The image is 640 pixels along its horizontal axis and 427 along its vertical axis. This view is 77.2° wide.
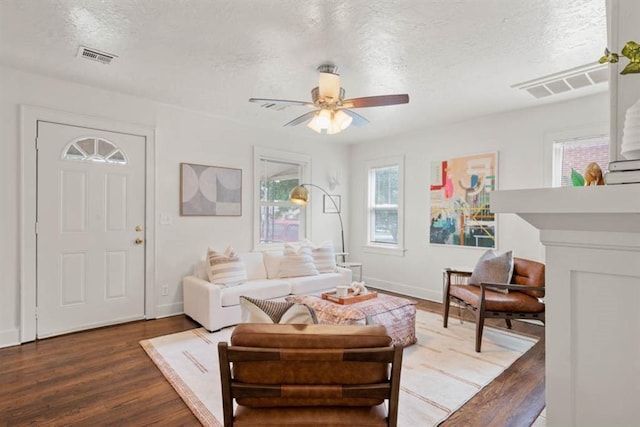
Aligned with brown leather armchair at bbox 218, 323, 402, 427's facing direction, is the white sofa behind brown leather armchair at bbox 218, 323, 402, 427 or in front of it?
in front

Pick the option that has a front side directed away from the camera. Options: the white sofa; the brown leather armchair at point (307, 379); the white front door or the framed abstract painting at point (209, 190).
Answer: the brown leather armchair

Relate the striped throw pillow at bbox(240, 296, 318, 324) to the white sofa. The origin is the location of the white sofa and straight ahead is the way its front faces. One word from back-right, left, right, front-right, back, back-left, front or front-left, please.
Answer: front-right

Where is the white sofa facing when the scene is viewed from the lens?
facing the viewer and to the right of the viewer

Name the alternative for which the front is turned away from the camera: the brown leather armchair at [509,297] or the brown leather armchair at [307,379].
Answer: the brown leather armchair at [307,379]

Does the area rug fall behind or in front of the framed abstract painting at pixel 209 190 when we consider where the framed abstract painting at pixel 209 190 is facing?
in front

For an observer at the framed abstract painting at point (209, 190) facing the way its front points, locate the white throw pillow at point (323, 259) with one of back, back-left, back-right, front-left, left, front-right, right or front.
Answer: front-left

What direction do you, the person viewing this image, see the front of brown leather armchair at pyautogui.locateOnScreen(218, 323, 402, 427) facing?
facing away from the viewer

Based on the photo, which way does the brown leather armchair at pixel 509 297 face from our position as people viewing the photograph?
facing the viewer and to the left of the viewer

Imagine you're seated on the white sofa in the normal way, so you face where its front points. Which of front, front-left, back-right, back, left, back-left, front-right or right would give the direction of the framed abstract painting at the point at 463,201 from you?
front-left

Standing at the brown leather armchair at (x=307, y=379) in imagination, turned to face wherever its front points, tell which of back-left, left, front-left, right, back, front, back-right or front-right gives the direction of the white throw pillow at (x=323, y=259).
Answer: front

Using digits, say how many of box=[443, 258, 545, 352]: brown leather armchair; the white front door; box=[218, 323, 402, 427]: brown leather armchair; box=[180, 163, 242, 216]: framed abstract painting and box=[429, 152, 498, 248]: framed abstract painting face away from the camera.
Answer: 1

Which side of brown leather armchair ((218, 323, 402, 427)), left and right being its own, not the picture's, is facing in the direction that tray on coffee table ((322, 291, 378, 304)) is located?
front

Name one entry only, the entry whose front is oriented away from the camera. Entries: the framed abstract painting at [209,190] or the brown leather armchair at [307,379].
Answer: the brown leather armchair

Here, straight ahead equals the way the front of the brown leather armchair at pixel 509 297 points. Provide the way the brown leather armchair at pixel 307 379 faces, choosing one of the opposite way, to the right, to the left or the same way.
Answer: to the right

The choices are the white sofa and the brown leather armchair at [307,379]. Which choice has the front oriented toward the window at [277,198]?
the brown leather armchair

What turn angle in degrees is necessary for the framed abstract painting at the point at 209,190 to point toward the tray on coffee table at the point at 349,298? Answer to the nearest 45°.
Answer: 0° — it already faces it

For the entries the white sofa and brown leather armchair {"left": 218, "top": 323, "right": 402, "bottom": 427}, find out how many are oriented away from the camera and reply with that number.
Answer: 1
